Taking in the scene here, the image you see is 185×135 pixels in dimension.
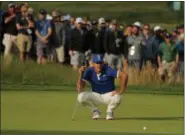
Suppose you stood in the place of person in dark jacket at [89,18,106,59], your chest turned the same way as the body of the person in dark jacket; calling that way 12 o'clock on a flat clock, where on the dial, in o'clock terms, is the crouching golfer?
The crouching golfer is roughly at 12 o'clock from the person in dark jacket.

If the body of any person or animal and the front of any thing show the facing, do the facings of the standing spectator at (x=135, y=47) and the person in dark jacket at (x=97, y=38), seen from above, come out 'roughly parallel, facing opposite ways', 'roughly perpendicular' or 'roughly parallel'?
roughly parallel

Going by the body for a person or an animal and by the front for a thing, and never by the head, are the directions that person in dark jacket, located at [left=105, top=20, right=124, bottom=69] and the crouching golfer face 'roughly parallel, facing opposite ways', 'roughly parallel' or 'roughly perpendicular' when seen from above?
roughly parallel

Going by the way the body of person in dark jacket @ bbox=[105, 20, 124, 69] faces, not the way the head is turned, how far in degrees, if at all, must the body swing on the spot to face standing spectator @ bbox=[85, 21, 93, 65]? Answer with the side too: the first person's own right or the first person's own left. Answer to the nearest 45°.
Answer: approximately 90° to the first person's own right

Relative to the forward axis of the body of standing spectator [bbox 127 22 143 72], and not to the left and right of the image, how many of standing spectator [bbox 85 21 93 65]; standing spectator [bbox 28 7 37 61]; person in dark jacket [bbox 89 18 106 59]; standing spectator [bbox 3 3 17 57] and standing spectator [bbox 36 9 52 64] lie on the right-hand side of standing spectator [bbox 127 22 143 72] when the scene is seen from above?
5

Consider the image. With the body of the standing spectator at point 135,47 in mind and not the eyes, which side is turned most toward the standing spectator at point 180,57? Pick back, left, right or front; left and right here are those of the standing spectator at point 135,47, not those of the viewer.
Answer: left

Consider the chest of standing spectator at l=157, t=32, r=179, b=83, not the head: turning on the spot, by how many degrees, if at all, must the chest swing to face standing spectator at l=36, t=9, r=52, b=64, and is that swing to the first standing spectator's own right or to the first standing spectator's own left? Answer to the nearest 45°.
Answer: approximately 90° to the first standing spectator's own right

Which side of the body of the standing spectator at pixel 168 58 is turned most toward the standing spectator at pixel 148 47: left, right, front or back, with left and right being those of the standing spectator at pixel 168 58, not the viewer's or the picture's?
right

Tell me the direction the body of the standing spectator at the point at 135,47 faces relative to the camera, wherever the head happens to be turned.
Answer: toward the camera

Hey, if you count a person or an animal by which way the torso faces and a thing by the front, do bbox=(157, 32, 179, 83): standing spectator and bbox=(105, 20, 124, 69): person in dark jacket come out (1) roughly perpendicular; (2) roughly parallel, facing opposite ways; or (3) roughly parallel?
roughly parallel

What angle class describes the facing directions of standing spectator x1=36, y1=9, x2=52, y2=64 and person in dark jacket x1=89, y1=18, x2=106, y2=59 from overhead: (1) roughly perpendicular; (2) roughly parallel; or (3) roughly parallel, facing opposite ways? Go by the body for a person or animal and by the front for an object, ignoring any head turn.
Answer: roughly parallel

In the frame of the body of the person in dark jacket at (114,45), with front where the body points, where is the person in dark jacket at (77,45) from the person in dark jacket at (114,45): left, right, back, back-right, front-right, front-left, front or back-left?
right

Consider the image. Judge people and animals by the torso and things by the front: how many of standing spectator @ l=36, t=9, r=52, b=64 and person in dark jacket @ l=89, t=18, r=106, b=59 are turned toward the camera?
2

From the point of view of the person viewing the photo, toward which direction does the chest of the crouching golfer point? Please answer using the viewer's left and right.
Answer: facing the viewer

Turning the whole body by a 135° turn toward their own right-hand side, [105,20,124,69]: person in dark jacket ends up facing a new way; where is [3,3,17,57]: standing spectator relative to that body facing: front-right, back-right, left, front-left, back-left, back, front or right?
front-left

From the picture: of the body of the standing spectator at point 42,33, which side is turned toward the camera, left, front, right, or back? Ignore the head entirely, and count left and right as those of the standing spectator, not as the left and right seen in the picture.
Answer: front

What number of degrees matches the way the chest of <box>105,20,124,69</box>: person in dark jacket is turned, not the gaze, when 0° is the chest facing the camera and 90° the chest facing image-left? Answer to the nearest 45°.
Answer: approximately 0°

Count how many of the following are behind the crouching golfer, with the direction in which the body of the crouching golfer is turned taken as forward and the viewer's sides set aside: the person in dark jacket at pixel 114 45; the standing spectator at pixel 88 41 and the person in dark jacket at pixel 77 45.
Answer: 3
